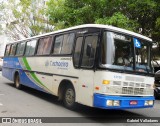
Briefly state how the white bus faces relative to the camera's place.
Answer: facing the viewer and to the right of the viewer

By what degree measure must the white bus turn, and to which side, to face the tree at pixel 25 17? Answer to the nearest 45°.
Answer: approximately 135° to its left
